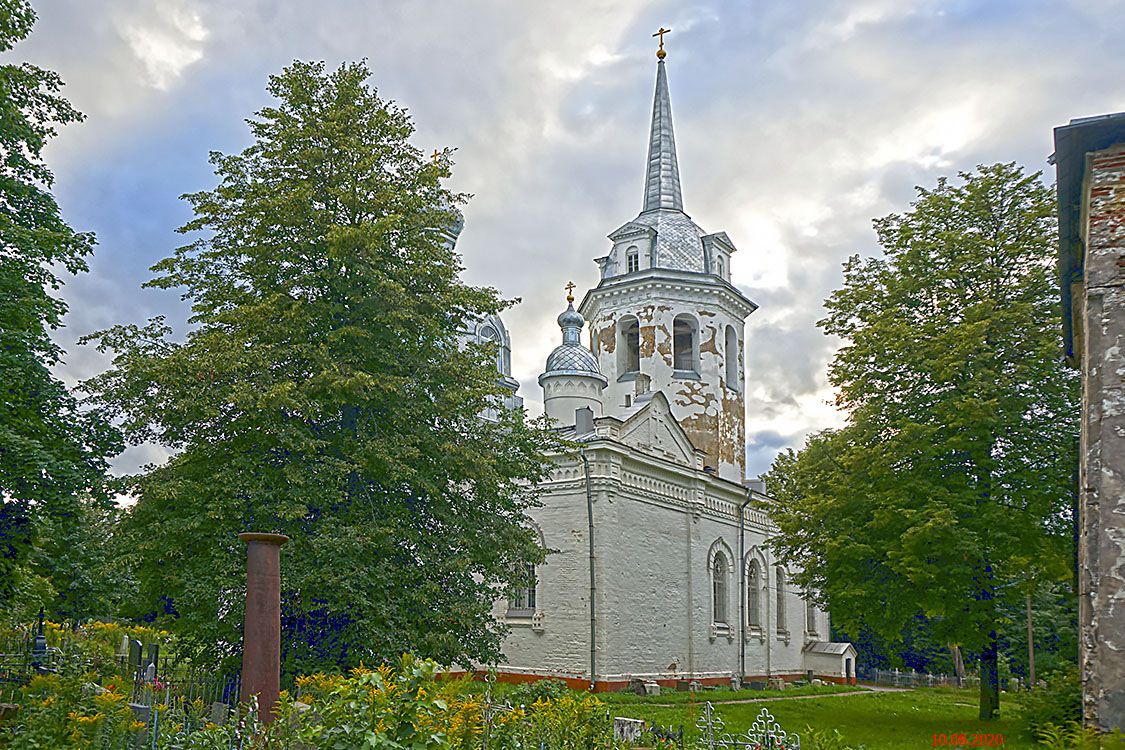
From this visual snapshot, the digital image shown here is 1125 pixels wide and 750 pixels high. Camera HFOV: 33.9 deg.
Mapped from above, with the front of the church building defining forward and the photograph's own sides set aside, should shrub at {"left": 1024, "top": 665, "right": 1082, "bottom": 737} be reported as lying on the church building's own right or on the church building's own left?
on the church building's own right

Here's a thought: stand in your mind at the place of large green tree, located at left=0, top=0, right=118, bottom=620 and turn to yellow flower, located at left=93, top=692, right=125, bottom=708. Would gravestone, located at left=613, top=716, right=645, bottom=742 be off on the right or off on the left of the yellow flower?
left

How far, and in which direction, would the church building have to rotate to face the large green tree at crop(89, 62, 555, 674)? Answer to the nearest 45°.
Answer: approximately 135° to its right

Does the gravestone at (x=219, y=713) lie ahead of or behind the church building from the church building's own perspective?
behind

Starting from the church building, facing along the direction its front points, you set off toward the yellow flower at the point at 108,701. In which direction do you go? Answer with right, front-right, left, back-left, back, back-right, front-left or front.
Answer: back-right

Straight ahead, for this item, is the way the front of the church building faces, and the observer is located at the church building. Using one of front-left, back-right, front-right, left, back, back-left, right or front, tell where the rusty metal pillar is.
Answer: back-right

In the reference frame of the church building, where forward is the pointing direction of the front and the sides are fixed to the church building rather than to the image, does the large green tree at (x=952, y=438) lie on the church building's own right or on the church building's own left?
on the church building's own right

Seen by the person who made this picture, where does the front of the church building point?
facing away from the viewer and to the right of the viewer

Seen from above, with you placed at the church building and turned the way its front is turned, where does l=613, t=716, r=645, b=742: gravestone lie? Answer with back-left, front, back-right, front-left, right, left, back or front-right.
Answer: back-right
